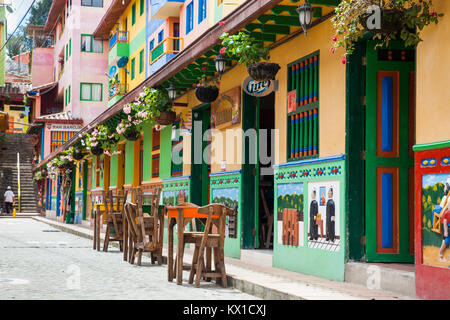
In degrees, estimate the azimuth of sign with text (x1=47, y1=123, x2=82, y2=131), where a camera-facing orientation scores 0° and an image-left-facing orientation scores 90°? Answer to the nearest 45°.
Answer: approximately 0°

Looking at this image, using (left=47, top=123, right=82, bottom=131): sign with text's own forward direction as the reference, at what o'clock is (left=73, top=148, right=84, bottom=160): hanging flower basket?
The hanging flower basket is roughly at 12 o'clock from the sign with text.

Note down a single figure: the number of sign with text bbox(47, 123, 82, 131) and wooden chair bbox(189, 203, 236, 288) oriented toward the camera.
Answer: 1

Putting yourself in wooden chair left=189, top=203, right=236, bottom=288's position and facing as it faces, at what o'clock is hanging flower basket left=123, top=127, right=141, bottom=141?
The hanging flower basket is roughly at 1 o'clock from the wooden chair.

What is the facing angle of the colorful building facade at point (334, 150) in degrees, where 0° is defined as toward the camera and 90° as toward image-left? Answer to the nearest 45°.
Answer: approximately 45°

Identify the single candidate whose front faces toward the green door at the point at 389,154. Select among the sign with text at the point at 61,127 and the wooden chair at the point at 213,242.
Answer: the sign with text

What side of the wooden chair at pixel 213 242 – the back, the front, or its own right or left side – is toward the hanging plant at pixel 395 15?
back

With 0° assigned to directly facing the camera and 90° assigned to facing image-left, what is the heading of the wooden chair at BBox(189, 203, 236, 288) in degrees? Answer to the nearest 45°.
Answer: approximately 135°

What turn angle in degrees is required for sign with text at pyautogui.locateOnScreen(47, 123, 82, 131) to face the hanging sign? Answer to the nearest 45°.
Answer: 0° — it already faces it
